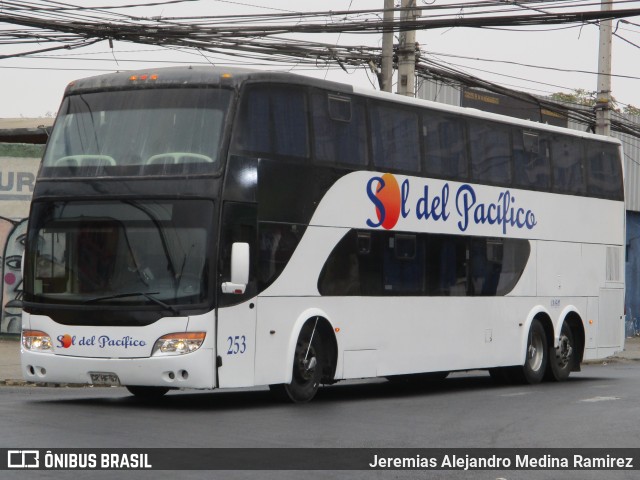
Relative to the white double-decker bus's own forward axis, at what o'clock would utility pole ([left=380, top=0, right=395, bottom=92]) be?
The utility pole is roughly at 5 o'clock from the white double-decker bus.

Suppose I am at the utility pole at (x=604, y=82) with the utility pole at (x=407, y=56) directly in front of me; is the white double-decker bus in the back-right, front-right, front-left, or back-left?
front-left

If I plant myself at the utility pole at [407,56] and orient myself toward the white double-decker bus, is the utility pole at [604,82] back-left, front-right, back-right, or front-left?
back-left

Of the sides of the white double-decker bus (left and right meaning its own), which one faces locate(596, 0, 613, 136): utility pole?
back

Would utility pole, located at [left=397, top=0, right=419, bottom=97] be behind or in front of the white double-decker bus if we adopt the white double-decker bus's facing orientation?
behind
